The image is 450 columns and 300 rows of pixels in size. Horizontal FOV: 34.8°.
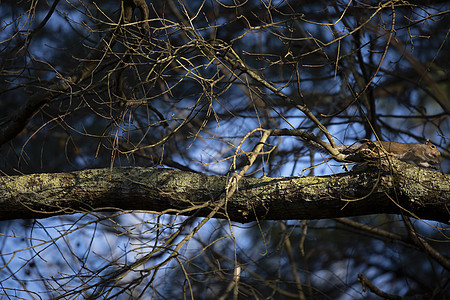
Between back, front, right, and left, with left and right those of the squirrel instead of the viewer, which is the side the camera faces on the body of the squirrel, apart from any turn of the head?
right
